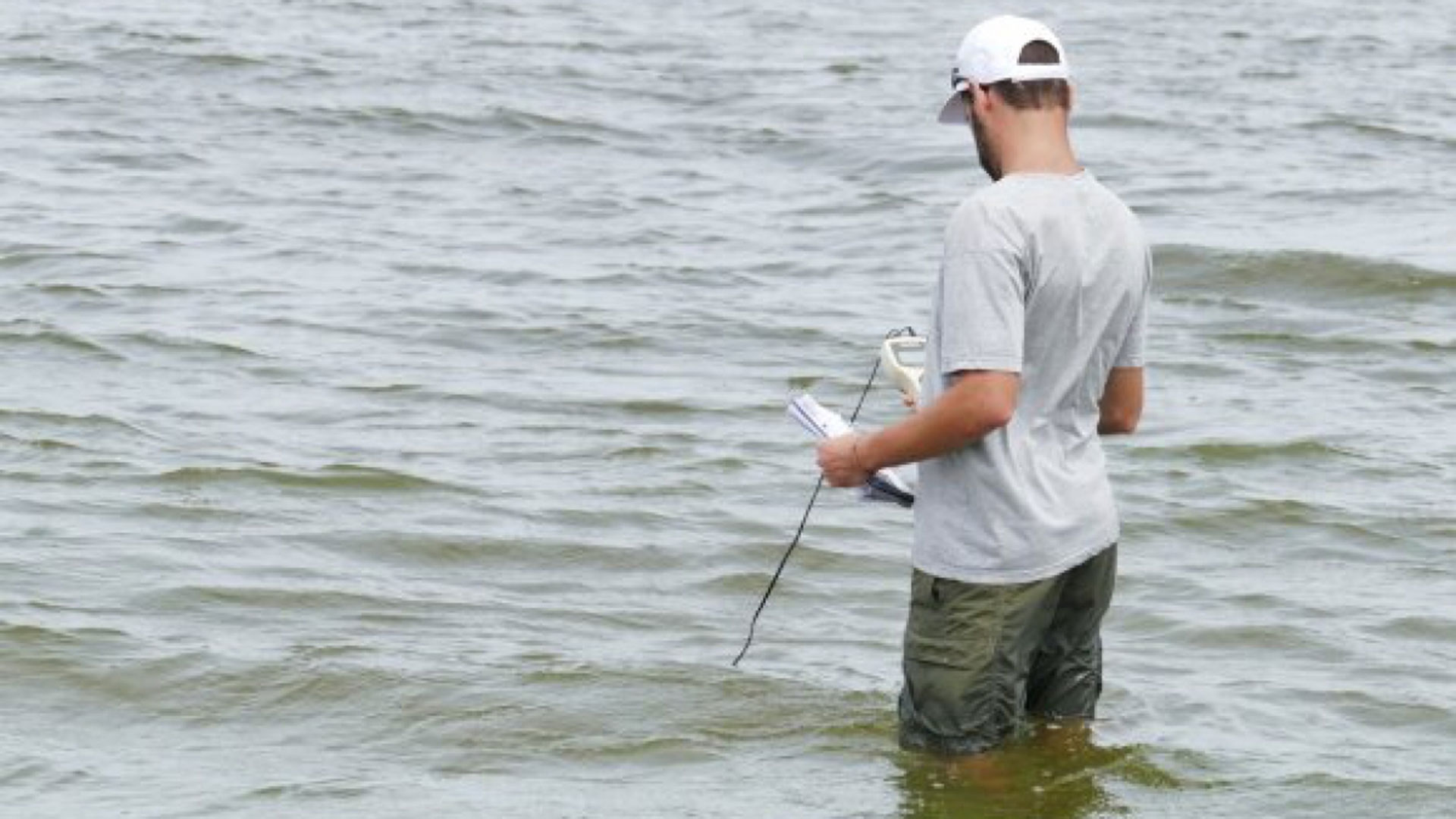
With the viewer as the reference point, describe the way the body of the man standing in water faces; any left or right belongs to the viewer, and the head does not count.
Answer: facing away from the viewer and to the left of the viewer
